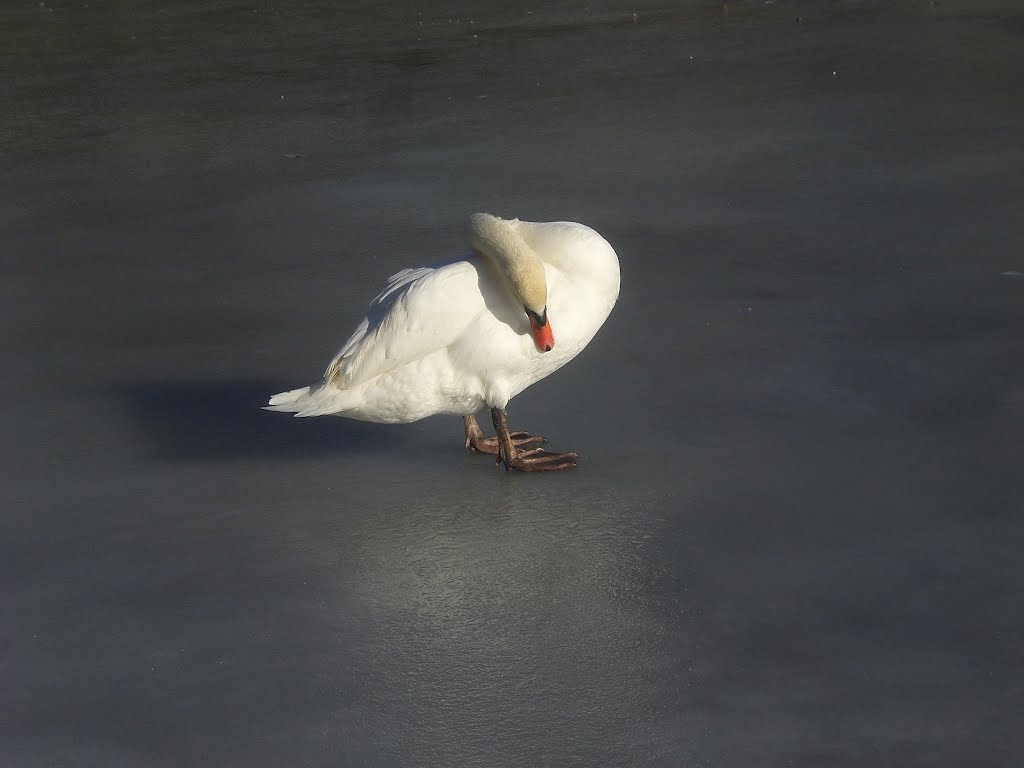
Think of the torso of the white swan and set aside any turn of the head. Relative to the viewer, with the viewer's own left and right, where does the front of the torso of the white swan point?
facing to the right of the viewer
